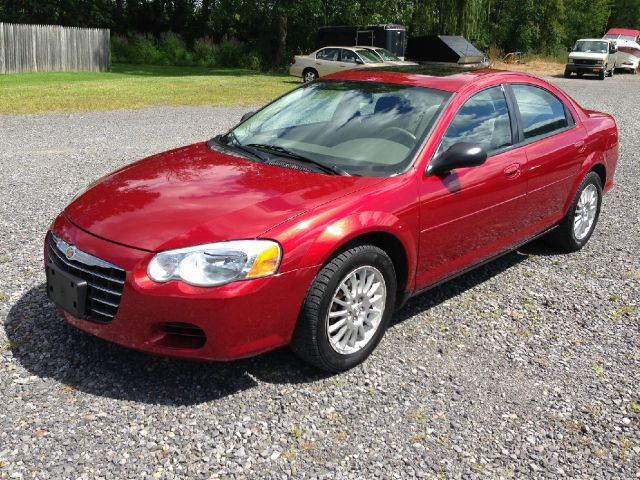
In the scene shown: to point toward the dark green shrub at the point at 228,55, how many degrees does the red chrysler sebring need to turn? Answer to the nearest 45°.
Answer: approximately 135° to its right

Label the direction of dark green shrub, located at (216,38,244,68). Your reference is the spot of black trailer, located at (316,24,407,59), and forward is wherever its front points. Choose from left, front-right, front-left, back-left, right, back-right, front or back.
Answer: back-left

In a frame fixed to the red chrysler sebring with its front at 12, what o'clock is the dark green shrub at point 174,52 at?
The dark green shrub is roughly at 4 o'clock from the red chrysler sebring.

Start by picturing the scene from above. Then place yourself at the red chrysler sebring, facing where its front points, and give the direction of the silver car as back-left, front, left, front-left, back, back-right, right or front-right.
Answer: back-right
